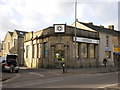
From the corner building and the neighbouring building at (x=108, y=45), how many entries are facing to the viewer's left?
0

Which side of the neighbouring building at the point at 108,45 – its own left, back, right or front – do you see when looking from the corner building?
right

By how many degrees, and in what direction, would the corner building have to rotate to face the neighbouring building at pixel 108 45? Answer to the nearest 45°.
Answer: approximately 135° to its left

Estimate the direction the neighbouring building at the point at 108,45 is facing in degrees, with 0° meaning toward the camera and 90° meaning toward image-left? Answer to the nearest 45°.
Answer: approximately 315°

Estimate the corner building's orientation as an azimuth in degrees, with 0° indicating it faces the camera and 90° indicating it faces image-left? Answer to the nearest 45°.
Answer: approximately 0°
